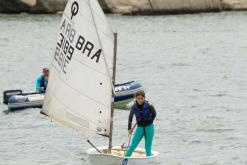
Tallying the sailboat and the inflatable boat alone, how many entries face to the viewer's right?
1

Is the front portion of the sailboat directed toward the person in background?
no

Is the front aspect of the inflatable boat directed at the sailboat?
no

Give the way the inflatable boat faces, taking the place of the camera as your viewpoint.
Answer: facing to the right of the viewer

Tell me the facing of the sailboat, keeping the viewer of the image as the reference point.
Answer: facing the viewer and to the left of the viewer
